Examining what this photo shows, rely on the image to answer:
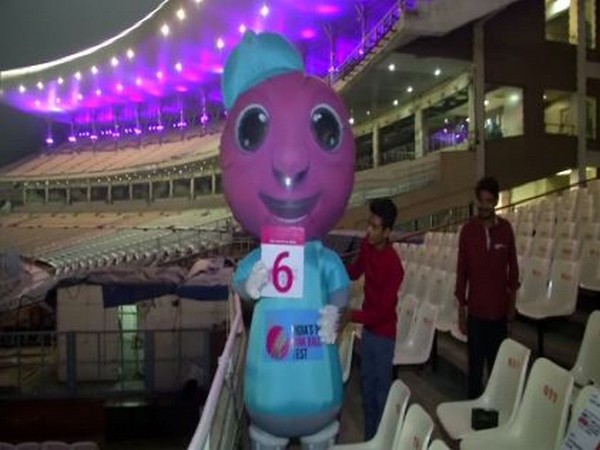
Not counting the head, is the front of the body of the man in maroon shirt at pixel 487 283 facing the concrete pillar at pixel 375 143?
no

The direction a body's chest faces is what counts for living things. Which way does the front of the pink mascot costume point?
toward the camera

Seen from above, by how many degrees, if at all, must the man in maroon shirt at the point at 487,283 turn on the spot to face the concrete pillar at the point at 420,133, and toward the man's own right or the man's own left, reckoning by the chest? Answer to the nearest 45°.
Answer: approximately 180°

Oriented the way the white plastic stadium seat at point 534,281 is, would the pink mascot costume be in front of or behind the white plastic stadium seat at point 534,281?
in front

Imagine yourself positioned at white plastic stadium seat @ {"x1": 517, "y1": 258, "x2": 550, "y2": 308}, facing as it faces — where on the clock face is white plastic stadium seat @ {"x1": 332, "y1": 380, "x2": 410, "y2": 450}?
white plastic stadium seat @ {"x1": 332, "y1": 380, "x2": 410, "y2": 450} is roughly at 11 o'clock from white plastic stadium seat @ {"x1": 517, "y1": 258, "x2": 550, "y2": 308}.

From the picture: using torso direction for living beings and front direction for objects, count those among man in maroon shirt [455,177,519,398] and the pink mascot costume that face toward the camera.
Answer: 2

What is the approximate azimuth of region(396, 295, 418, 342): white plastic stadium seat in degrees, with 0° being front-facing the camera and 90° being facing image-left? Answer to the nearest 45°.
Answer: approximately 45°

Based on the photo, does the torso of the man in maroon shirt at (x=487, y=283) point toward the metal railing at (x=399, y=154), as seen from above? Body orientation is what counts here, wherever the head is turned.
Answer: no

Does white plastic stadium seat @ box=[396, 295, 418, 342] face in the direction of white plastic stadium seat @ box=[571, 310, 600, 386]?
no

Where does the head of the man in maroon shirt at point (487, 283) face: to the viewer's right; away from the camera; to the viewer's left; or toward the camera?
toward the camera

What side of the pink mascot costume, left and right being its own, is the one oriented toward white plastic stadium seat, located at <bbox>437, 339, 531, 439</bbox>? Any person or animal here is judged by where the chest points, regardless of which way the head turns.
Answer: left

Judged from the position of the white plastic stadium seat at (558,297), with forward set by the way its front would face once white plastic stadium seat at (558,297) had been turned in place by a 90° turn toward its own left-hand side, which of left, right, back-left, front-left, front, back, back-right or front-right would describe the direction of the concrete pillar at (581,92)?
back-left

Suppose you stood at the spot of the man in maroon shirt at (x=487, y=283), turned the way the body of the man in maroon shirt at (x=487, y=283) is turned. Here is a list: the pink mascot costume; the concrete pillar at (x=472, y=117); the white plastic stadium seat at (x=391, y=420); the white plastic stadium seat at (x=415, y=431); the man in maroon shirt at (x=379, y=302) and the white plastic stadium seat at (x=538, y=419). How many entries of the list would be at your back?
1

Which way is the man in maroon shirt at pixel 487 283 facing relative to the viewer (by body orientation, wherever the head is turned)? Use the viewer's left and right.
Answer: facing the viewer

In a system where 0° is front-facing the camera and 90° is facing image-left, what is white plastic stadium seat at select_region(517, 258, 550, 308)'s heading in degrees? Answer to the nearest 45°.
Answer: approximately 45°
